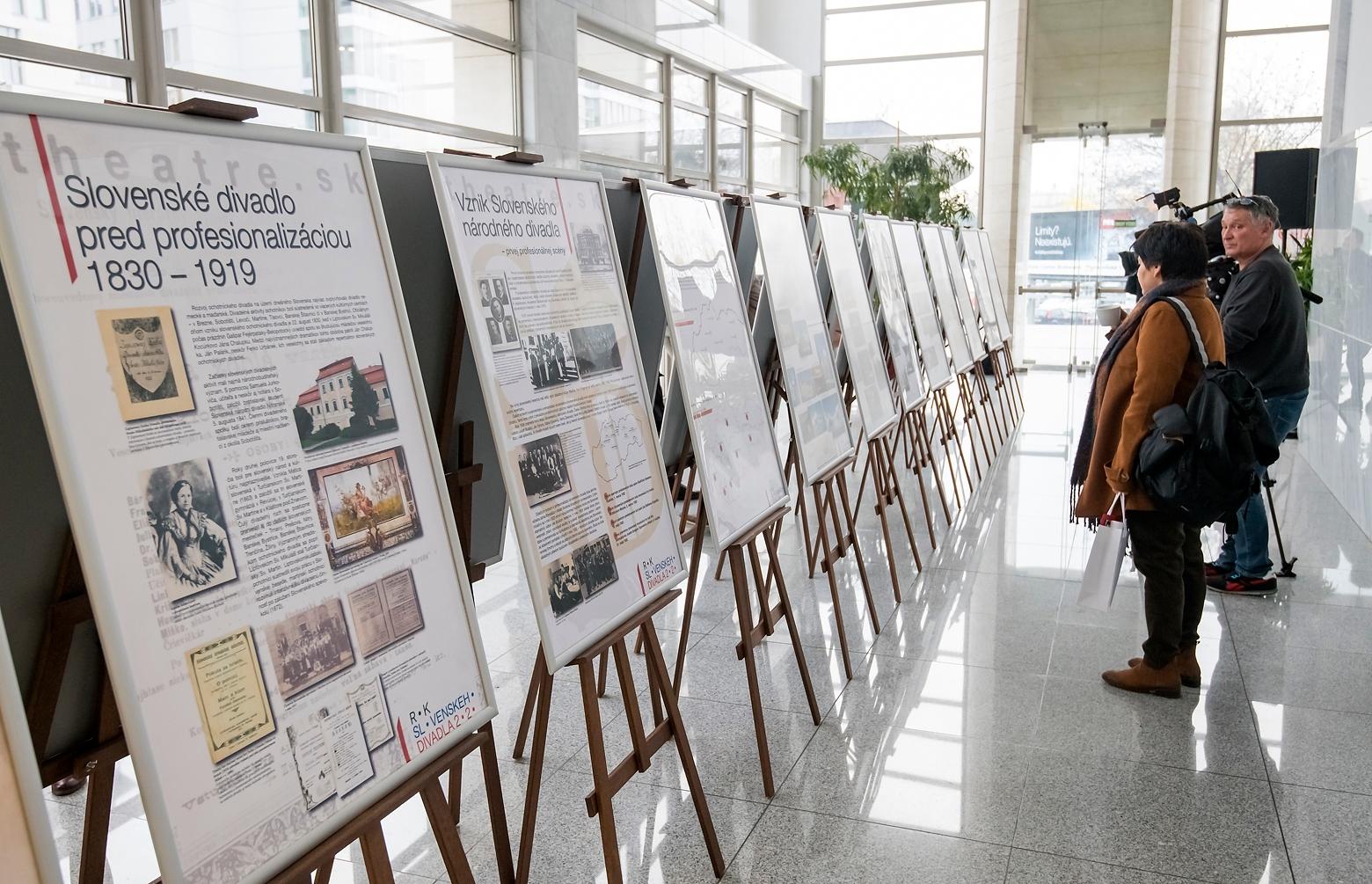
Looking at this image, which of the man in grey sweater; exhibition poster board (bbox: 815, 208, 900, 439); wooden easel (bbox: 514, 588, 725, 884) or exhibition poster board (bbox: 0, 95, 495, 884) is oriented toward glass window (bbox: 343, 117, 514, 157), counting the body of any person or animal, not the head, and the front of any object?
the man in grey sweater

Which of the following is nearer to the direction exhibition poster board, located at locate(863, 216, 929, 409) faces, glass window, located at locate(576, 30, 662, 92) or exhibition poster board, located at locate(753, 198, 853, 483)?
the exhibition poster board

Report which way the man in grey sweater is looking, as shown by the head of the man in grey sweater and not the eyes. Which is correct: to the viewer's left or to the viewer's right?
to the viewer's left

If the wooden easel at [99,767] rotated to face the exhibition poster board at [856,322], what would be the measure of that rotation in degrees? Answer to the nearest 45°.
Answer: approximately 90° to its left

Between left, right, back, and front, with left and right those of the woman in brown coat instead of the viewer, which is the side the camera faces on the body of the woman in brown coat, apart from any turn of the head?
left

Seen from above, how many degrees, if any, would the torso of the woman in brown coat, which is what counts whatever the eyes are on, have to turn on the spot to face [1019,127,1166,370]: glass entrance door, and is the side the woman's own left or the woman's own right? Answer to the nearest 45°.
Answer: approximately 90° to the woman's own right

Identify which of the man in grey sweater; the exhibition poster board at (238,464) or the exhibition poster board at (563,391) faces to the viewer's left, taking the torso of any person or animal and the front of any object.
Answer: the man in grey sweater
